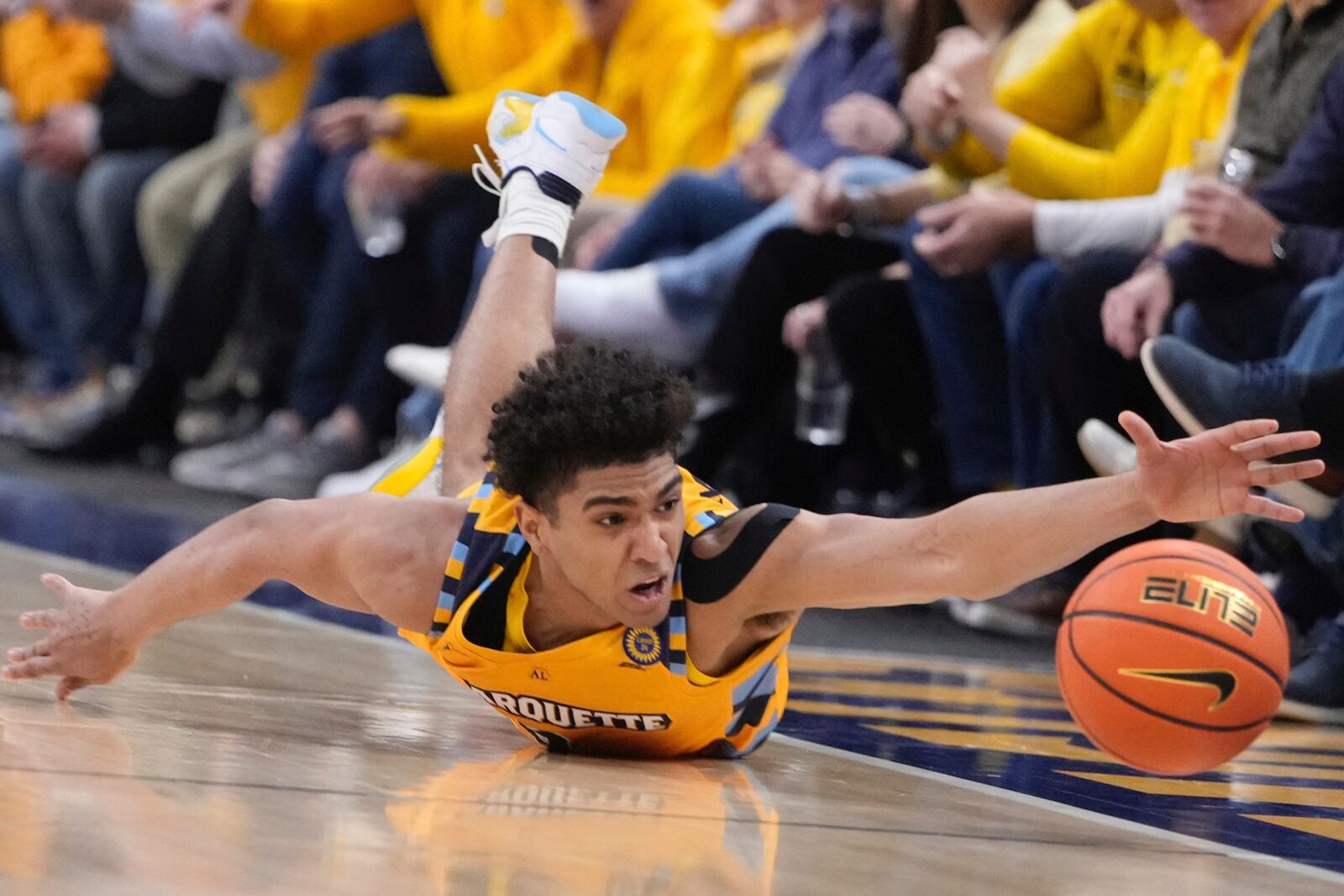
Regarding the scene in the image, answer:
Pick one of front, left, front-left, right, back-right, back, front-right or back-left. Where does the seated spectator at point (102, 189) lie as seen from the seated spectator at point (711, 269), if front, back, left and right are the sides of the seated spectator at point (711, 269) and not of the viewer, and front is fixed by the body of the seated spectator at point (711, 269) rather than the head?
right

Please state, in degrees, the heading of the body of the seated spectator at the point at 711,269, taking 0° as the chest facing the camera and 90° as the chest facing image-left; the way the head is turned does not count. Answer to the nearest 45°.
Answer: approximately 45°

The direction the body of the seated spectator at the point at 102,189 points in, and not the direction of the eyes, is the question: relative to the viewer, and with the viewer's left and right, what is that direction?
facing the viewer and to the left of the viewer

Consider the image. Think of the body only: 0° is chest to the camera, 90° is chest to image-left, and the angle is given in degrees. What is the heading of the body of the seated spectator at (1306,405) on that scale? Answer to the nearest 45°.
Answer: approximately 45°

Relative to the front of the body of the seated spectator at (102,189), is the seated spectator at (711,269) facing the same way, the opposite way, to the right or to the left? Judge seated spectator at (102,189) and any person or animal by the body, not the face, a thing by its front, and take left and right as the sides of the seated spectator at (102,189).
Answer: the same way

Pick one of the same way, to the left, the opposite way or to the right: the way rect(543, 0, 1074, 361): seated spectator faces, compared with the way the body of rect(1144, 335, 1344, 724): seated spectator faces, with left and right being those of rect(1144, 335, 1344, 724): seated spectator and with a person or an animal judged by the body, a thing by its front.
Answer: the same way

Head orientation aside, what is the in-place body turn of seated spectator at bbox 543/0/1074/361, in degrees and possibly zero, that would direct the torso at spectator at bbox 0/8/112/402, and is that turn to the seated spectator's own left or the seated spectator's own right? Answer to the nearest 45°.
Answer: approximately 90° to the seated spectator's own right

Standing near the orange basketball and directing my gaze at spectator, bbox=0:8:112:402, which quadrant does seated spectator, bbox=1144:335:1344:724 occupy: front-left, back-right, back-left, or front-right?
front-right

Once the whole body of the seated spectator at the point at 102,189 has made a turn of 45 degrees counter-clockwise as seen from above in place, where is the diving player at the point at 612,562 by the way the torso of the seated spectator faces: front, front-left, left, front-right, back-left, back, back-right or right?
front

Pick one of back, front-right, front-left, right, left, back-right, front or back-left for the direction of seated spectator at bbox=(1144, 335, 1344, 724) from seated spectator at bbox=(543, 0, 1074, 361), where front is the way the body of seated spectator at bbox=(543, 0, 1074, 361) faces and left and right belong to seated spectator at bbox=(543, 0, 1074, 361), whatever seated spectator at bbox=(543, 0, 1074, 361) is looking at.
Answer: left

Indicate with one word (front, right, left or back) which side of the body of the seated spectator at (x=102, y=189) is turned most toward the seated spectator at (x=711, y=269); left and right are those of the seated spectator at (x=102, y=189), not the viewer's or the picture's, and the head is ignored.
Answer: left

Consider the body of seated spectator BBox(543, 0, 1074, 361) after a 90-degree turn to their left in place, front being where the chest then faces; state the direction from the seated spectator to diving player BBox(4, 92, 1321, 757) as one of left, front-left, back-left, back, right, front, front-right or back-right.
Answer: front-right

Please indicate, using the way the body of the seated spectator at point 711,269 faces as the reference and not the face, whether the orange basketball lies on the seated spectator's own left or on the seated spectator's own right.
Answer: on the seated spectator's own left

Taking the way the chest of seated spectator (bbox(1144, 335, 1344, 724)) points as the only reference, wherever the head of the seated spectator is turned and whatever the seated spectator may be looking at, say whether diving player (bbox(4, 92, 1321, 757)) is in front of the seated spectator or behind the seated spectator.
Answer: in front

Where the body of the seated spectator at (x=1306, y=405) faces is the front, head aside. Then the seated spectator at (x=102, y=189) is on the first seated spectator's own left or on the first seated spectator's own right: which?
on the first seated spectator's own right
